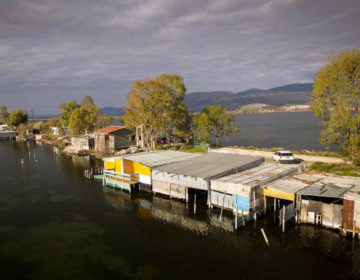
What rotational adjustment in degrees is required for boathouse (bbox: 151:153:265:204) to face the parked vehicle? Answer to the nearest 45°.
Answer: approximately 180°

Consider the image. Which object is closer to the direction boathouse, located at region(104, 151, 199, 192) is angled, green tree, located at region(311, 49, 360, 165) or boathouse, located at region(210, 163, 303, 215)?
the boathouse

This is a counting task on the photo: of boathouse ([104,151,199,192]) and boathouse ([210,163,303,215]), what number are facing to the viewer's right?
0

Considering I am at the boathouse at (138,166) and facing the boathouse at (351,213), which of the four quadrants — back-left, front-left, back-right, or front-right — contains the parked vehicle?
front-left

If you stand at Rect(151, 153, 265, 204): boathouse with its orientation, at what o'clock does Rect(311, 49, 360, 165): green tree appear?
The green tree is roughly at 7 o'clock from the boathouse.

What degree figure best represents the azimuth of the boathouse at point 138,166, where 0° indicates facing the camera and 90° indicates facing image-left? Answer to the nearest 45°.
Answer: approximately 45°

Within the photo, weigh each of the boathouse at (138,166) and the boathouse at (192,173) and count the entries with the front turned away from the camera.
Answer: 0

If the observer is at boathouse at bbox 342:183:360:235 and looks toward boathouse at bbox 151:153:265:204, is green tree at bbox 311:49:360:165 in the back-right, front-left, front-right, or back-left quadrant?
front-right

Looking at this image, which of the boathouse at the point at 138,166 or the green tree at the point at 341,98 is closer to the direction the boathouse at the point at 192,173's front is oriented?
the boathouse

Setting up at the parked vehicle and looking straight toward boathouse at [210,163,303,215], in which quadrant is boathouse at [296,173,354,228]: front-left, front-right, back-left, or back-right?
front-left

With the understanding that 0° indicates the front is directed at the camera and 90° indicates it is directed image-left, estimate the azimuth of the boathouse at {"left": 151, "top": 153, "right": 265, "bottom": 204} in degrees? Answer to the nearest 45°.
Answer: approximately 45°

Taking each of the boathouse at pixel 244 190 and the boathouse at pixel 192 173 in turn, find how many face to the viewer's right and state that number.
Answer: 0

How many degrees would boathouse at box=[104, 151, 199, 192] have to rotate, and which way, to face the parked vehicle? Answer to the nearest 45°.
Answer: approximately 135° to its left

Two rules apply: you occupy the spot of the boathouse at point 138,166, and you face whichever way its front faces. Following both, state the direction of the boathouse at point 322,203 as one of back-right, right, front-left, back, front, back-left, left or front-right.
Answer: left

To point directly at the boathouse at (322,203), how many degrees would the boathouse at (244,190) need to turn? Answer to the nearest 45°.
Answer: approximately 135° to its left

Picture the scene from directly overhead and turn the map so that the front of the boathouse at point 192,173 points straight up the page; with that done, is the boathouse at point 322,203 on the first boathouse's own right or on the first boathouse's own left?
on the first boathouse's own left

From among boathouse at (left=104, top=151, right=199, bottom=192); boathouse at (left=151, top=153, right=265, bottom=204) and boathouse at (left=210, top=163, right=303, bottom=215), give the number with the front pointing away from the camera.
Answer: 0
